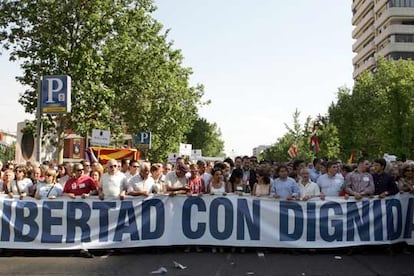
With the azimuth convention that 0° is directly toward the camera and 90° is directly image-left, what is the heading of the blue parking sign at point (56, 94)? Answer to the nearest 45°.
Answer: approximately 0°

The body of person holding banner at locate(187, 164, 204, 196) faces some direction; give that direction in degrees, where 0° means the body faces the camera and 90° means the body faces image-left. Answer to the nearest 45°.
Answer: approximately 0°

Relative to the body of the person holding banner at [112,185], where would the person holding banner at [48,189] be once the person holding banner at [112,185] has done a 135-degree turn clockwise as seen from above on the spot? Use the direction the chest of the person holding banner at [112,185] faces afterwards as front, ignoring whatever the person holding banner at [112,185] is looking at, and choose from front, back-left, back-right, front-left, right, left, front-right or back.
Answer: front-left

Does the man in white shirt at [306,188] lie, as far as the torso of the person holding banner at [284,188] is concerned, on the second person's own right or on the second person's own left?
on the second person's own left

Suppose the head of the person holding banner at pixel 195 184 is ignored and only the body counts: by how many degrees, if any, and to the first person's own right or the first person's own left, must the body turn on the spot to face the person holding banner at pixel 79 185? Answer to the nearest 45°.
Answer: approximately 90° to the first person's own right

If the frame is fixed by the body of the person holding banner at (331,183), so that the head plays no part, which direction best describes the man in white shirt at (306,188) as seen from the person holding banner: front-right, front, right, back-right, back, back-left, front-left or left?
front-right

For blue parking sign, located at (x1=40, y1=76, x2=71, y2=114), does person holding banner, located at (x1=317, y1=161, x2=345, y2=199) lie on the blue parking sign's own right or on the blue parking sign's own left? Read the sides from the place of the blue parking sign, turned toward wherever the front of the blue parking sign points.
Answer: on the blue parking sign's own left

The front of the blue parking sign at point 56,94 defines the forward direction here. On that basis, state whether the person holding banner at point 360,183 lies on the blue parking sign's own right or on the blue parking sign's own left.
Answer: on the blue parking sign's own left

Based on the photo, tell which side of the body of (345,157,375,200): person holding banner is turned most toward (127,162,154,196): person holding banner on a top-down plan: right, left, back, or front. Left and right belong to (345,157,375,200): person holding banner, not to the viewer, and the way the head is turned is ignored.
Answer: right
